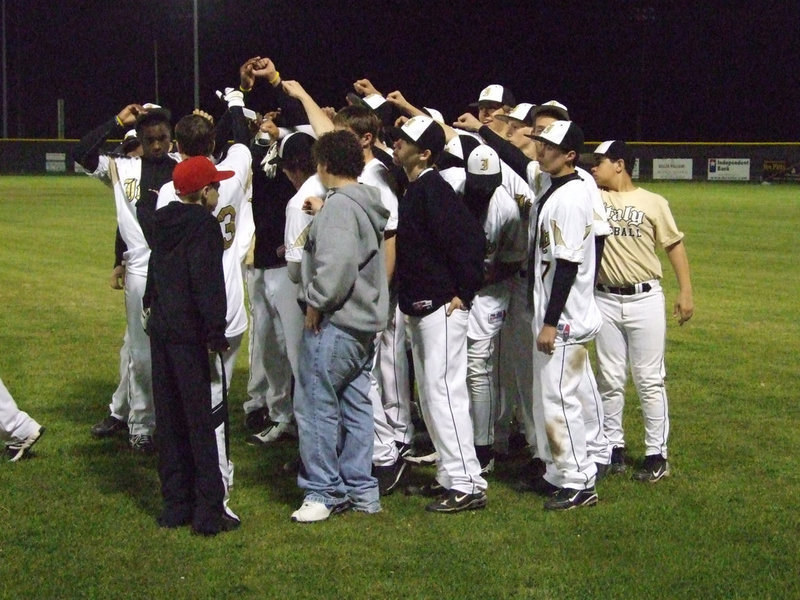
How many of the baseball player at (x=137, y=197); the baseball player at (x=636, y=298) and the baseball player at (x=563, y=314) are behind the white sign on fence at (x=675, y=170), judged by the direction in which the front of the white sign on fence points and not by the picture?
0

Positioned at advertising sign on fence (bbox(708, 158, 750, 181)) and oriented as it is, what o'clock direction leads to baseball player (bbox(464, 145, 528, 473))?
The baseball player is roughly at 12 o'clock from the advertising sign on fence.

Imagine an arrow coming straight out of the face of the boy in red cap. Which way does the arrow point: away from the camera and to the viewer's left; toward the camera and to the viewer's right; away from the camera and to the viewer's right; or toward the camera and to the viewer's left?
away from the camera and to the viewer's right

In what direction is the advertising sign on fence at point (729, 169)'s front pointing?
toward the camera

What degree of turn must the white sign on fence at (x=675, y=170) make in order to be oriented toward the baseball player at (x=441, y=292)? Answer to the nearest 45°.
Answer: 0° — it already faces them

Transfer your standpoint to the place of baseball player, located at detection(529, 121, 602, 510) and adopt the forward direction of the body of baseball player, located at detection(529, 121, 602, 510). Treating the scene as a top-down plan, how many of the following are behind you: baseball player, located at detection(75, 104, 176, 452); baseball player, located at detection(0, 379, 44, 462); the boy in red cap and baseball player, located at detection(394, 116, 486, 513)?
0

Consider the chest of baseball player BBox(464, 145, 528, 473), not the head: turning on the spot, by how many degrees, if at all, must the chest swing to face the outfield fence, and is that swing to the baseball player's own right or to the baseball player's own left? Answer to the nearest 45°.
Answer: approximately 135° to the baseball player's own right

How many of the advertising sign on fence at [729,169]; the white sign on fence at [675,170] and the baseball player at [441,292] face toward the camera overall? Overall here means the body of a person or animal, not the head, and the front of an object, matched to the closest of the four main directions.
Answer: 2

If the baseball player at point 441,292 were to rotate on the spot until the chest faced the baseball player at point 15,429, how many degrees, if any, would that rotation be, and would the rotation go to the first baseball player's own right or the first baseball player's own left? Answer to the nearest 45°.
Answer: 0° — they already face them

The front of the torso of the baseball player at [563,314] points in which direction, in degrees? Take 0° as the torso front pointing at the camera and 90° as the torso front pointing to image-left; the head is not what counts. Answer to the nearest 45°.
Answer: approximately 90°

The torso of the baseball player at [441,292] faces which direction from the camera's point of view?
to the viewer's left

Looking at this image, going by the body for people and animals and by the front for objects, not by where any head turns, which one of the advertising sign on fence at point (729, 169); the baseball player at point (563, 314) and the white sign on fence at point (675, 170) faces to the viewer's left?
the baseball player

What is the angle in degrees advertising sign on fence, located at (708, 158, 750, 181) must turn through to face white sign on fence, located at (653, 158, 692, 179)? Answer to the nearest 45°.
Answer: approximately 90° to its right

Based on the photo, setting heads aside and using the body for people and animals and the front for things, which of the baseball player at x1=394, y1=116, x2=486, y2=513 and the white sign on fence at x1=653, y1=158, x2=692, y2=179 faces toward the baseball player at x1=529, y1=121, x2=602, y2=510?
the white sign on fence

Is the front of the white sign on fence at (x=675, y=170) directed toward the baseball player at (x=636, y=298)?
yes

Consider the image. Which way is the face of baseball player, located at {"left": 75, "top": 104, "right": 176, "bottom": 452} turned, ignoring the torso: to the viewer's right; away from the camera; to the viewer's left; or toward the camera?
toward the camera

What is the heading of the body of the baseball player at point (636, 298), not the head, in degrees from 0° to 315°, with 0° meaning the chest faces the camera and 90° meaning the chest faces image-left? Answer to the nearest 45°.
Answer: approximately 45°

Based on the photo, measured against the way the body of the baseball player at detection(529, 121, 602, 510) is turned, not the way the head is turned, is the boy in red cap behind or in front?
in front
